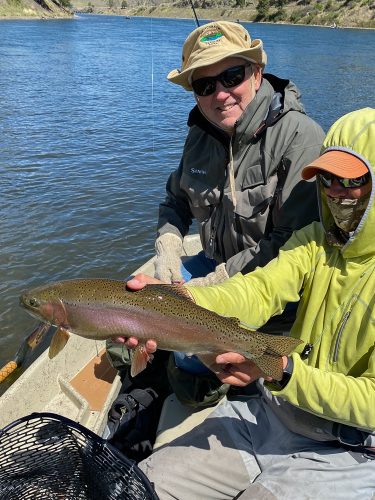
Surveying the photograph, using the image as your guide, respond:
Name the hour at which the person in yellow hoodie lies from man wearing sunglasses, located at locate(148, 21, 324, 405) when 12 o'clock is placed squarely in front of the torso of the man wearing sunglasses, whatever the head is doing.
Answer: The person in yellow hoodie is roughly at 10 o'clock from the man wearing sunglasses.

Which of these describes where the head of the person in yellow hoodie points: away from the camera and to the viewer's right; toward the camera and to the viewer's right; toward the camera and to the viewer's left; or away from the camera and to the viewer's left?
toward the camera and to the viewer's left

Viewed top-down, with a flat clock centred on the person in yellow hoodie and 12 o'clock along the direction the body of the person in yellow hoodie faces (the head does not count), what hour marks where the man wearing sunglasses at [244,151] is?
The man wearing sunglasses is roughly at 4 o'clock from the person in yellow hoodie.

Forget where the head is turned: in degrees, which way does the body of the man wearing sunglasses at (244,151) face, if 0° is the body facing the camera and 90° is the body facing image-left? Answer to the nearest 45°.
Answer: approximately 45°

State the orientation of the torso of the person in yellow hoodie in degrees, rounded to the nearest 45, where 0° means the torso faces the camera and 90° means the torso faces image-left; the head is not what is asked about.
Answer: approximately 45°

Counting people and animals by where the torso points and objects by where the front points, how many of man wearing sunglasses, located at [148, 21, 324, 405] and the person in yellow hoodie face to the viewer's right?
0
